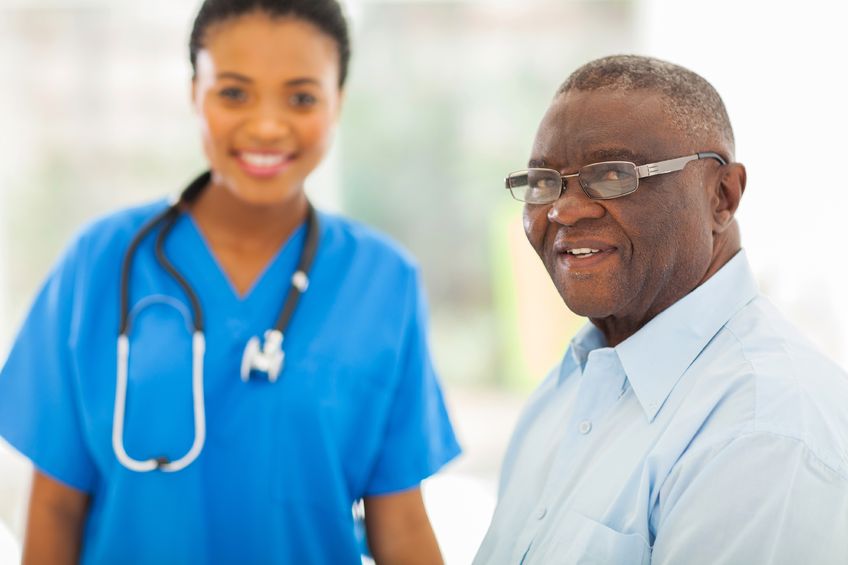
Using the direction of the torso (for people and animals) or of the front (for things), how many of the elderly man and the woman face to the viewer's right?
0

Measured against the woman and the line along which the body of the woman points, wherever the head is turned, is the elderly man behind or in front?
in front

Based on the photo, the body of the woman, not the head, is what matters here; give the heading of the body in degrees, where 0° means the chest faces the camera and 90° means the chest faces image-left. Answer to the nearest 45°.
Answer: approximately 0°

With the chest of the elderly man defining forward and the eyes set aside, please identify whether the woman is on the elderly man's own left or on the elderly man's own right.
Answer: on the elderly man's own right

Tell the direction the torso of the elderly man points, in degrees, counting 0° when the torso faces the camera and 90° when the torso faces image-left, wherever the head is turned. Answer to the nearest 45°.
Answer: approximately 45°
